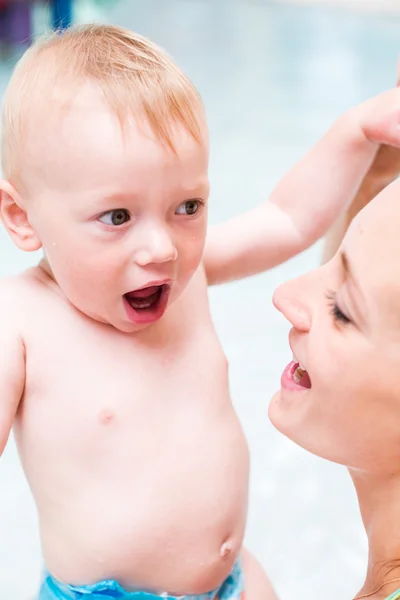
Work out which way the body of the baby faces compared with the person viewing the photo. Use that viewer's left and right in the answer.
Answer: facing the viewer and to the right of the viewer

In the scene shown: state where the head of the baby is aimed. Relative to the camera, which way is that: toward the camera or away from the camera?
toward the camera
